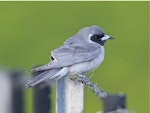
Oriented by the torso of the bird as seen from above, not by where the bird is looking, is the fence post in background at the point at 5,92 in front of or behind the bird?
behind

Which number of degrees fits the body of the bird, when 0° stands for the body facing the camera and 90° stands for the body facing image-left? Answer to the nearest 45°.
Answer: approximately 270°

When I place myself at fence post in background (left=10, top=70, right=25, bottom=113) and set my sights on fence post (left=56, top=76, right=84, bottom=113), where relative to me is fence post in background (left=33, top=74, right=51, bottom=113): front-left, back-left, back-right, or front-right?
front-left
